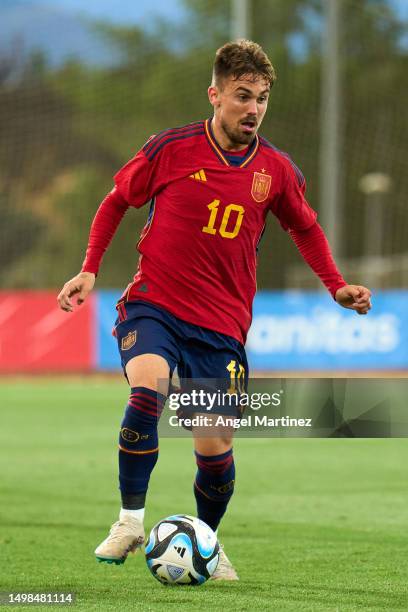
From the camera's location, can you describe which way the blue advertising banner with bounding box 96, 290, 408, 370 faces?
facing the viewer

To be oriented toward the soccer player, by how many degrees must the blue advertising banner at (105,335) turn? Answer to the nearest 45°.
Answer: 0° — it already faces them

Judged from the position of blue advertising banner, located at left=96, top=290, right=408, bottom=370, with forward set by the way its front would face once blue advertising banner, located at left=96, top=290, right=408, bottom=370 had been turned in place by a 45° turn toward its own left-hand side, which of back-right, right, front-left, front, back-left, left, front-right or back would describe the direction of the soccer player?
front-right

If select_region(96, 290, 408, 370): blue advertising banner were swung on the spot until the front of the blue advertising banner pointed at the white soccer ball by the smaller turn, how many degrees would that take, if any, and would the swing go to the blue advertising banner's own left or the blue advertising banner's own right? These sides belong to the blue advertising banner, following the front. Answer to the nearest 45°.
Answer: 0° — it already faces it

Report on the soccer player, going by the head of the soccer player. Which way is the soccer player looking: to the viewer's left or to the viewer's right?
to the viewer's right
